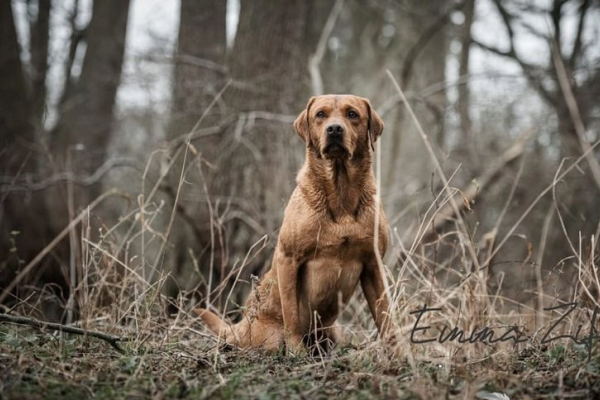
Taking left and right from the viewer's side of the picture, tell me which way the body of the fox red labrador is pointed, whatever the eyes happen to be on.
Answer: facing the viewer and to the right of the viewer

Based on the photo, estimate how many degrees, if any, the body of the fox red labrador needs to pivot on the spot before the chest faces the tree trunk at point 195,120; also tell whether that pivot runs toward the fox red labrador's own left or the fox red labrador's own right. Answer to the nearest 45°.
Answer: approximately 135° to the fox red labrador's own left

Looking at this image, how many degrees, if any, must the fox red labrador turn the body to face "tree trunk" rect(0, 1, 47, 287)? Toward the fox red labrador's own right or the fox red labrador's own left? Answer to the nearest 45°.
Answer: approximately 180°

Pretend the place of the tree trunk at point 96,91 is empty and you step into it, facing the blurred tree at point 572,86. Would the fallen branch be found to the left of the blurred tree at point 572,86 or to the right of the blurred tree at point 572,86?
right

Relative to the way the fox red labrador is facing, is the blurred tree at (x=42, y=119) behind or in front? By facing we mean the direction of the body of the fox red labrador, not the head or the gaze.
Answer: behind

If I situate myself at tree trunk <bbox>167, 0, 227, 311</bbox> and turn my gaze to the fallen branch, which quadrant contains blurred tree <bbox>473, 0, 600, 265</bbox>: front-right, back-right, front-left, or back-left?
back-left

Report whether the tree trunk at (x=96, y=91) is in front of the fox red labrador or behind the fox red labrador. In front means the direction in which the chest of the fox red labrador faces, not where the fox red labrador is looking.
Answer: behind

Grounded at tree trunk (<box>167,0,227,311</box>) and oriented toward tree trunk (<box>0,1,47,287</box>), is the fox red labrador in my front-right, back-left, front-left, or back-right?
back-left

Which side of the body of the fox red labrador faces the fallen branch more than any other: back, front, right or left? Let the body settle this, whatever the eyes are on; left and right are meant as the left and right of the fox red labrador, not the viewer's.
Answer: right
